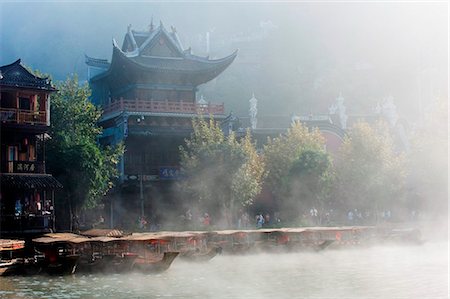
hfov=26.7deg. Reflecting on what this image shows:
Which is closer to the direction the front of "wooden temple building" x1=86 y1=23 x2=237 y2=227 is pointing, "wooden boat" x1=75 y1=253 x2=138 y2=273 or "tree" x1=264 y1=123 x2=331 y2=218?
the wooden boat

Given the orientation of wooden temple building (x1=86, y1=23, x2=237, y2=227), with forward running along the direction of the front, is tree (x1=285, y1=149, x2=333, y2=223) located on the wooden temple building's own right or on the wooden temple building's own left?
on the wooden temple building's own left

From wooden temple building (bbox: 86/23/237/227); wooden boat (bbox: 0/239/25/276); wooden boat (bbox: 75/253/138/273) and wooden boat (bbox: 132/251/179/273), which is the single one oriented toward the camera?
the wooden temple building

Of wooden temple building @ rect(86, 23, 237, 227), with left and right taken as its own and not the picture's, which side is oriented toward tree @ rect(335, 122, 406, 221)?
left
